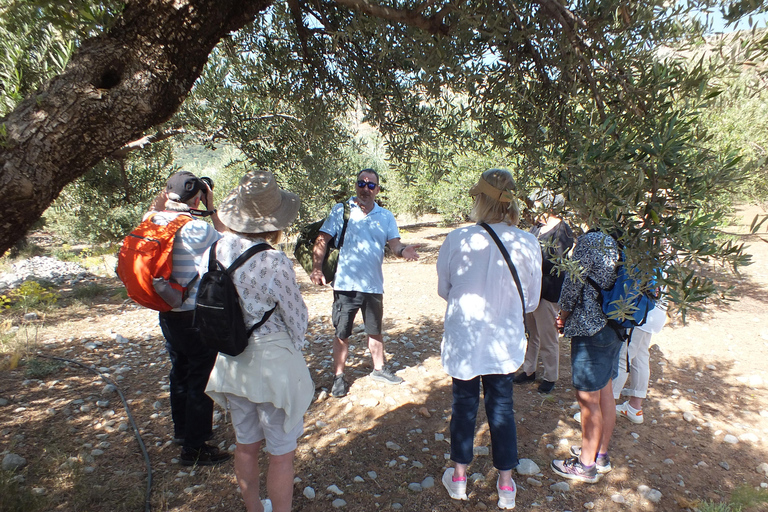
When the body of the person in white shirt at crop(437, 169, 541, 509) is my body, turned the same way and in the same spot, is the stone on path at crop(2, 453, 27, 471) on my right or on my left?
on my left

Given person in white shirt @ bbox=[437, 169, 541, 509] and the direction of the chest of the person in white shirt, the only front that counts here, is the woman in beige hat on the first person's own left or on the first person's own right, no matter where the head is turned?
on the first person's own left

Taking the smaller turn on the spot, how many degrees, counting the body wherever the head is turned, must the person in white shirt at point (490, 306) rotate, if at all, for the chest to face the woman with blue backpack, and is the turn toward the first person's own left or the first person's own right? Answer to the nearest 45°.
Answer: approximately 45° to the first person's own right

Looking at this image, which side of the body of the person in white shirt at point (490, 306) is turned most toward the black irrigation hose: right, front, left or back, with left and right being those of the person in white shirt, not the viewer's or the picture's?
left

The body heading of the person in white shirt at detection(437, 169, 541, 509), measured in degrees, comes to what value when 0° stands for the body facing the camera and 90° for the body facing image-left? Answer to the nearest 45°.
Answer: approximately 180°

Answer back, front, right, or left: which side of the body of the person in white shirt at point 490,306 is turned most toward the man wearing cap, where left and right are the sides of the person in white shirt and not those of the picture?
left

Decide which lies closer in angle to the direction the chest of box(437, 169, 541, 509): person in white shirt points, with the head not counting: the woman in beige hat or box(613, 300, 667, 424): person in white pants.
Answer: the person in white pants

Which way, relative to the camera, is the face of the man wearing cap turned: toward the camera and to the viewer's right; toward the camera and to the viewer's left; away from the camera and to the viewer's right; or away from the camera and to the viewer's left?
away from the camera and to the viewer's right
